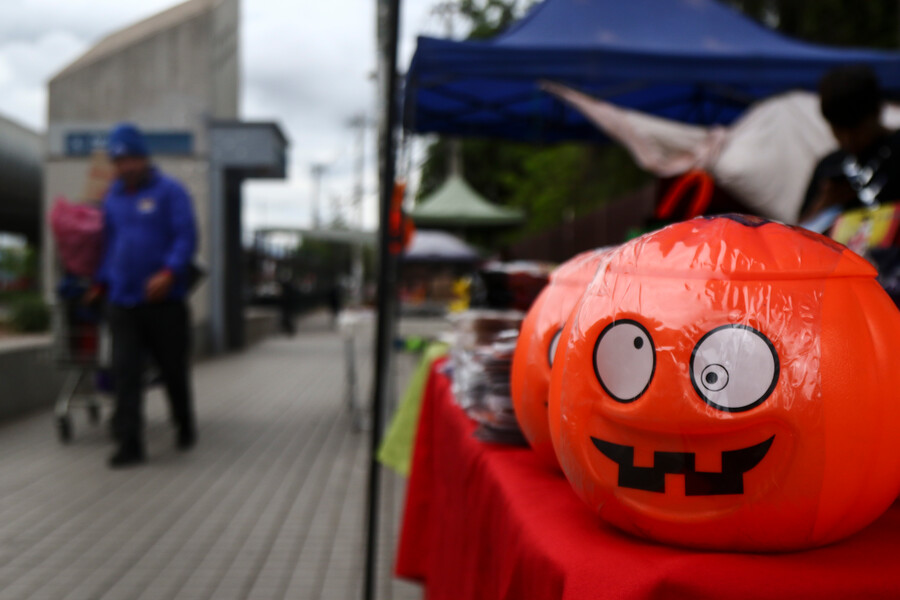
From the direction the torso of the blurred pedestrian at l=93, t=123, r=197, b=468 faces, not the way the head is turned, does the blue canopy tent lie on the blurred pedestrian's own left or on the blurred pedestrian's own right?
on the blurred pedestrian's own left

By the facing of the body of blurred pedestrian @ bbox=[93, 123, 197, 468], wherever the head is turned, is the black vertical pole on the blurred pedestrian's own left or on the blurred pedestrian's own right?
on the blurred pedestrian's own left

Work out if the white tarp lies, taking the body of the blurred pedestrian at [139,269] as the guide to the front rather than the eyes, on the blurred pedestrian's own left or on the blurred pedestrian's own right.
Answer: on the blurred pedestrian's own left

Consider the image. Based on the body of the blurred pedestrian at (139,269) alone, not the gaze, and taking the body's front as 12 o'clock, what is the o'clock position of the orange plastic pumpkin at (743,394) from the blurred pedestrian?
The orange plastic pumpkin is roughly at 10 o'clock from the blurred pedestrian.

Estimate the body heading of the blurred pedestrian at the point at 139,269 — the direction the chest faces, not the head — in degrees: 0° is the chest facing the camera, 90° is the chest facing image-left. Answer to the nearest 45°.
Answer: approximately 45°

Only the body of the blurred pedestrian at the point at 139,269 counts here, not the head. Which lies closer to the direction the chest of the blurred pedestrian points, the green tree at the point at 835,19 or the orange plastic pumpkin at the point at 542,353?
the orange plastic pumpkin

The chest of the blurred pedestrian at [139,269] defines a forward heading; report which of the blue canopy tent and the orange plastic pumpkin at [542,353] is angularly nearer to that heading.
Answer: the orange plastic pumpkin

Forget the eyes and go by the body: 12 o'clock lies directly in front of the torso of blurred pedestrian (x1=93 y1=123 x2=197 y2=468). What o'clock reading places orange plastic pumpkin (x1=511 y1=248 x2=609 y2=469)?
The orange plastic pumpkin is roughly at 10 o'clock from the blurred pedestrian.

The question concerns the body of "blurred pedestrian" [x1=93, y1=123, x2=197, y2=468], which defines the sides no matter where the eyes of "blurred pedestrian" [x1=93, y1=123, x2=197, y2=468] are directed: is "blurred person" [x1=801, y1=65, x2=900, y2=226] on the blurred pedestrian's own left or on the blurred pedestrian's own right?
on the blurred pedestrian's own left

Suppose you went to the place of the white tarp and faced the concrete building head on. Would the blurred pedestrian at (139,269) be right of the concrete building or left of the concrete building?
left
